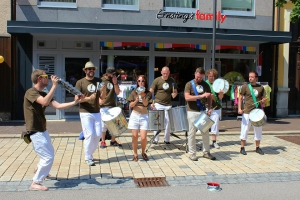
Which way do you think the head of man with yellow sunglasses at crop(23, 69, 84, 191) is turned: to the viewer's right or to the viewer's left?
to the viewer's right

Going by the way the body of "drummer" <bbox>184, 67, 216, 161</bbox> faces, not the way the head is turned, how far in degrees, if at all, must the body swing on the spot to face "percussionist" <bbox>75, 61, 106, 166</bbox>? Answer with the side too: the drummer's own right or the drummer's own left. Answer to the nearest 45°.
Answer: approximately 90° to the drummer's own right

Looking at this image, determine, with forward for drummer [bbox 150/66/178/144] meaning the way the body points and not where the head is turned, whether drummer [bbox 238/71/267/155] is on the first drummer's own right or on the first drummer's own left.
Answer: on the first drummer's own left

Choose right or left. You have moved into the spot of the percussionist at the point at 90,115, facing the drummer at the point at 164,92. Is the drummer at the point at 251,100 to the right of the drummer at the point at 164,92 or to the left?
right

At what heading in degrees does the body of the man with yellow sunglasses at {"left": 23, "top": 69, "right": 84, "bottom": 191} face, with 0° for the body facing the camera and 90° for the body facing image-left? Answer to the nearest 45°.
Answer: approximately 270°

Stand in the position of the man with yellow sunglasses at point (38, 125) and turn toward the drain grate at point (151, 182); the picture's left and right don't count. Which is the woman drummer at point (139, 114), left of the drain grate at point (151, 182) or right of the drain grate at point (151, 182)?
left

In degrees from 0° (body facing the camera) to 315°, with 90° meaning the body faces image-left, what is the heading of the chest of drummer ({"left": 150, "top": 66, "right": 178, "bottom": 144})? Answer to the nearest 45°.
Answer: approximately 0°

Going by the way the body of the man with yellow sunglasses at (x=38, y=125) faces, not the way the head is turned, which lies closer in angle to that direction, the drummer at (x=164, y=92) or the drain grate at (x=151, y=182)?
the drain grate

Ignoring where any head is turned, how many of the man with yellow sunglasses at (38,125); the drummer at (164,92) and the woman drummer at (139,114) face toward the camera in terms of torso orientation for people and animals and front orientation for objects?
2

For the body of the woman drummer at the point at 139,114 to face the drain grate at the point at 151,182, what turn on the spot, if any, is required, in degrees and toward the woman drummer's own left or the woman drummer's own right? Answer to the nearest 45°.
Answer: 0° — they already face it
